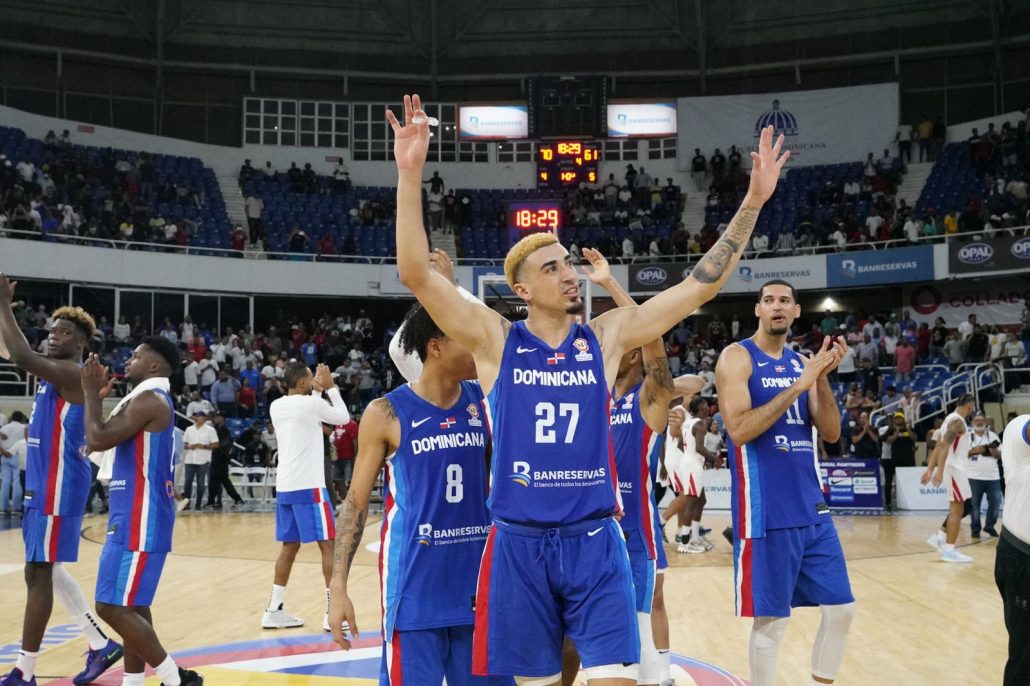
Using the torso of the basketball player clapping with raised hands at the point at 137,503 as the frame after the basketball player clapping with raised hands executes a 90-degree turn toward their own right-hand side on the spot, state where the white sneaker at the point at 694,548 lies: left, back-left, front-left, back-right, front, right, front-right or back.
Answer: front-right

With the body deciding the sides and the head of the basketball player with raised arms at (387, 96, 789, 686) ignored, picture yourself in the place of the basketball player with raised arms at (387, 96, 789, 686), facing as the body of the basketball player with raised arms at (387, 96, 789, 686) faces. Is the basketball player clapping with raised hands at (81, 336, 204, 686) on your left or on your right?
on your right

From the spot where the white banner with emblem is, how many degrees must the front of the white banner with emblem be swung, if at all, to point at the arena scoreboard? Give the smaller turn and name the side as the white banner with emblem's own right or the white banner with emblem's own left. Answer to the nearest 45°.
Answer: approximately 45° to the white banner with emblem's own right

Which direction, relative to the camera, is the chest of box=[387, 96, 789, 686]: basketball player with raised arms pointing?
toward the camera

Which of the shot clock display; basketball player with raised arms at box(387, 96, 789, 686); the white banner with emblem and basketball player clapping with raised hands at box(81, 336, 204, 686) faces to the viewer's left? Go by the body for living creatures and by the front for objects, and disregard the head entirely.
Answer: basketball player clapping with raised hands at box(81, 336, 204, 686)

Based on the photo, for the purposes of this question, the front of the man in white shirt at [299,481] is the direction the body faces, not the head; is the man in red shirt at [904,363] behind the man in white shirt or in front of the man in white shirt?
in front

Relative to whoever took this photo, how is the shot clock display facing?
facing the viewer

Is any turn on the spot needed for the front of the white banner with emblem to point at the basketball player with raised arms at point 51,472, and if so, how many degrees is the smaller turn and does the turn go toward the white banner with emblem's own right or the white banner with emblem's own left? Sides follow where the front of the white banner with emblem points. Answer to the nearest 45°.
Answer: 0° — it already faces them

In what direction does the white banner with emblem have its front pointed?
toward the camera

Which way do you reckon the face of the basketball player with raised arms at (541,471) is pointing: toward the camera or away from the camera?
toward the camera

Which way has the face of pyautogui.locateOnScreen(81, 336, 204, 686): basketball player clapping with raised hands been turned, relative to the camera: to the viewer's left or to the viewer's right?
to the viewer's left

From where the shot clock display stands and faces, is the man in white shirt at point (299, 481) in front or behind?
in front

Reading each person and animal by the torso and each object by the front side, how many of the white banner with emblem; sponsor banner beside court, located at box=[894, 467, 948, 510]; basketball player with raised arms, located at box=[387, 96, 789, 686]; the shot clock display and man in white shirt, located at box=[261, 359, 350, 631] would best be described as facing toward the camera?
4

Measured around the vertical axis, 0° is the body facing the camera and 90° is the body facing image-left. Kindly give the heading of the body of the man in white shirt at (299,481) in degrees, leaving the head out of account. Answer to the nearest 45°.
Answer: approximately 225°

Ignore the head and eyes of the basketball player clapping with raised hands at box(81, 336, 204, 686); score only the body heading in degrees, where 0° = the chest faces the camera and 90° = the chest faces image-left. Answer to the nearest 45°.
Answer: approximately 90°

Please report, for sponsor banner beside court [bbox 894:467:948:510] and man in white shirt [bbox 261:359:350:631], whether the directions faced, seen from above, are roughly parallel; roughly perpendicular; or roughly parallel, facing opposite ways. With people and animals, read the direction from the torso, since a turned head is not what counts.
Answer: roughly parallel, facing opposite ways

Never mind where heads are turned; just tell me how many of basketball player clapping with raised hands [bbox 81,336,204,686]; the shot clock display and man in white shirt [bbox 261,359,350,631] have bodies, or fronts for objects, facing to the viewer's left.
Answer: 1
